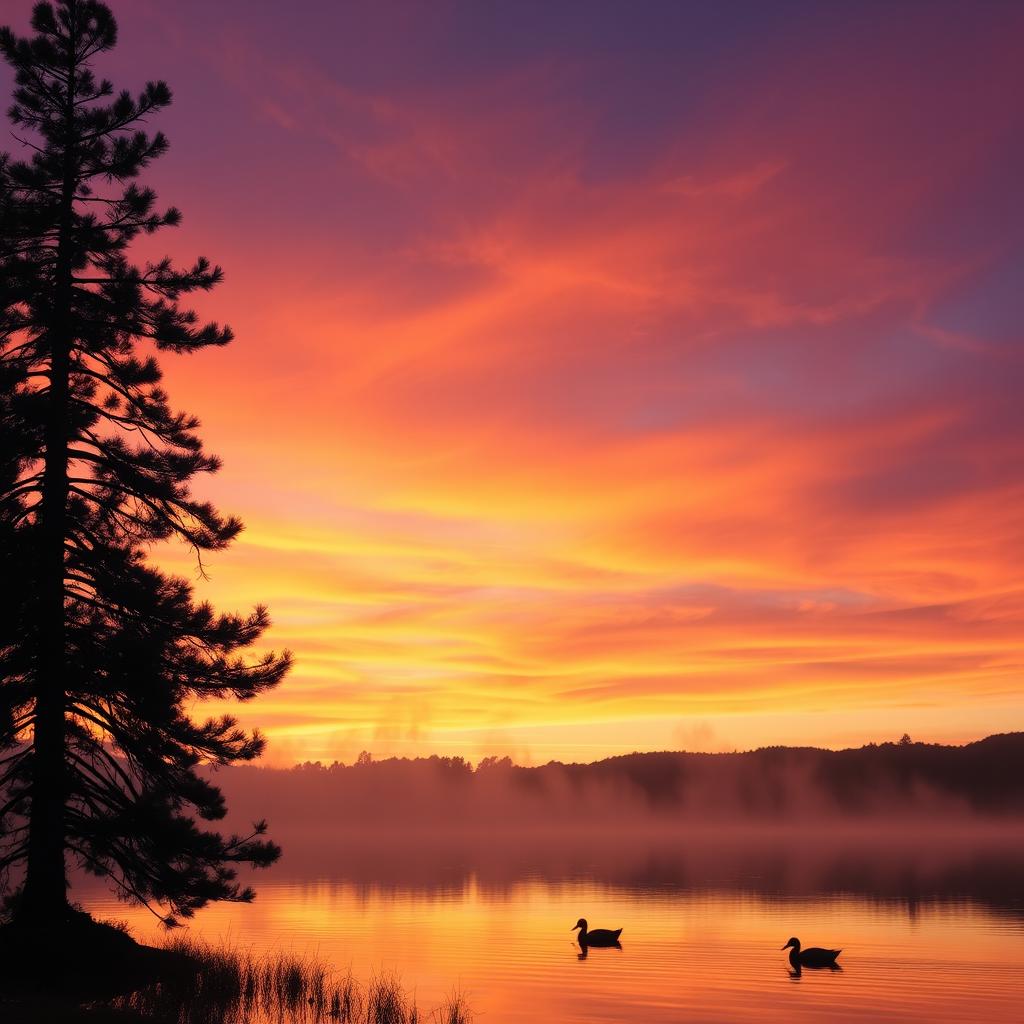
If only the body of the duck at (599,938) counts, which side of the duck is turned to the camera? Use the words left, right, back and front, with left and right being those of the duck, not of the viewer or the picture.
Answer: left

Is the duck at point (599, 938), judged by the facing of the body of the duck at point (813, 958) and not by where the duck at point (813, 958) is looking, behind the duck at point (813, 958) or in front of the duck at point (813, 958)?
in front

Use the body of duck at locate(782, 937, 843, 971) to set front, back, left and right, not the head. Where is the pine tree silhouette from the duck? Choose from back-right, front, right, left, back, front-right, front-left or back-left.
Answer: front-left

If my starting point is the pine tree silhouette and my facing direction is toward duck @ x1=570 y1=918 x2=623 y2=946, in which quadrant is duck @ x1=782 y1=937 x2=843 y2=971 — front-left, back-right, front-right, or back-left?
front-right

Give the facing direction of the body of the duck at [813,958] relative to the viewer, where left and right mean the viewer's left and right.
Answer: facing to the left of the viewer

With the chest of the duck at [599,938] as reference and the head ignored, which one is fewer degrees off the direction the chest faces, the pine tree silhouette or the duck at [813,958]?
the pine tree silhouette

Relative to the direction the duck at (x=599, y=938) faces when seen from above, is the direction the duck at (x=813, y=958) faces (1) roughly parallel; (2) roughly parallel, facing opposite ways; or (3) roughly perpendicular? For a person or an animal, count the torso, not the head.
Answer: roughly parallel

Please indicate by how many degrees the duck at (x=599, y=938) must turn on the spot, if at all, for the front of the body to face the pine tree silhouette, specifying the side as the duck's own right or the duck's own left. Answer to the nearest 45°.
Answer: approximately 45° to the duck's own left

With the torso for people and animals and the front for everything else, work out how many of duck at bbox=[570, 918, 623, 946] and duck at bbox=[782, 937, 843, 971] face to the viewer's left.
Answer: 2

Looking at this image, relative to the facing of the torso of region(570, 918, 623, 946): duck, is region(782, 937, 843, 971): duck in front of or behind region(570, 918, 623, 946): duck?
behind
